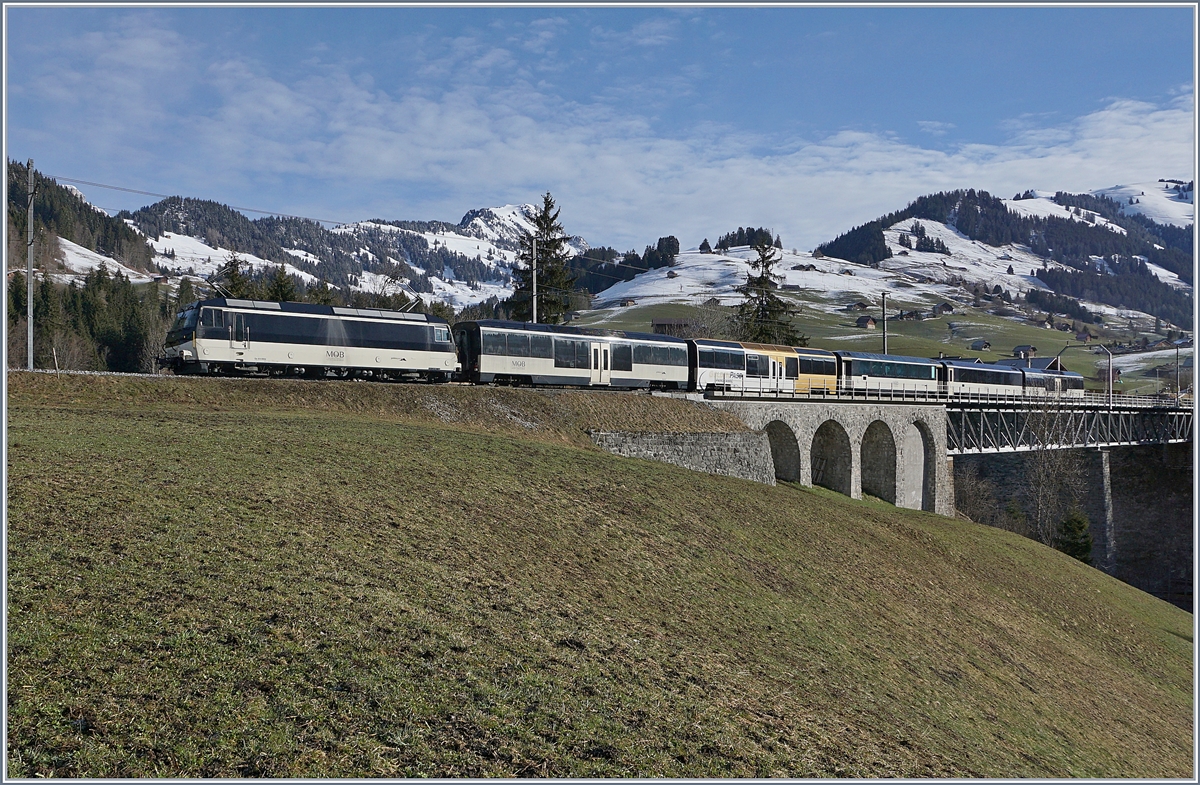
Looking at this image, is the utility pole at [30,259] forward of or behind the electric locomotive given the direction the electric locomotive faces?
forward

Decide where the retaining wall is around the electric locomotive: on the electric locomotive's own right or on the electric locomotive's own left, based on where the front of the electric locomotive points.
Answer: on the electric locomotive's own left

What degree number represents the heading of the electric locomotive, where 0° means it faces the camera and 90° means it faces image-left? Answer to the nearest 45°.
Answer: approximately 45°
